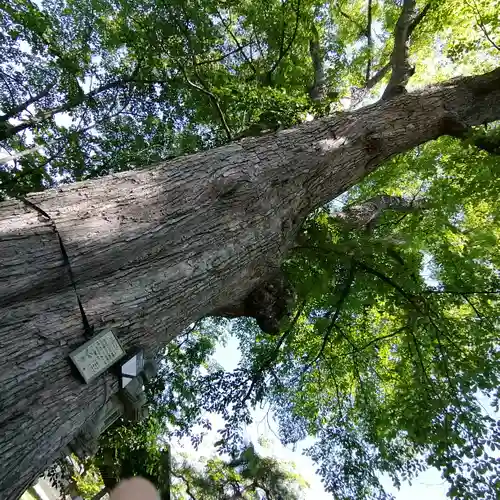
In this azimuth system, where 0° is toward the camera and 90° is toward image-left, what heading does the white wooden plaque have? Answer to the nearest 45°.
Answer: approximately 0°
